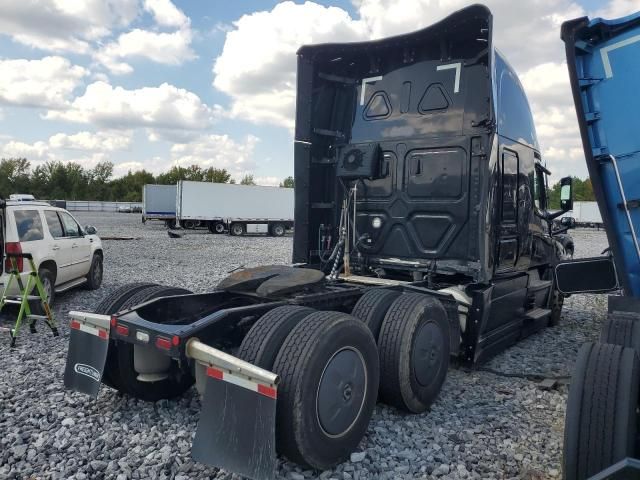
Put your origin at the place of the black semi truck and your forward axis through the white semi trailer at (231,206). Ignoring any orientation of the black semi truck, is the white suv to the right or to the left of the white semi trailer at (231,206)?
left

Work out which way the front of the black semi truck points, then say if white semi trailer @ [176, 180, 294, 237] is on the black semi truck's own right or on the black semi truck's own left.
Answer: on the black semi truck's own left

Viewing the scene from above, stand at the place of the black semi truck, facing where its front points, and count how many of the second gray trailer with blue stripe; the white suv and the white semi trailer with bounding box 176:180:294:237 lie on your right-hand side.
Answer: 0

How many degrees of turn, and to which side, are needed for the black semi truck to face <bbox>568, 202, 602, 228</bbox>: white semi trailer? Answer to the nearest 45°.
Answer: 0° — it already faces it

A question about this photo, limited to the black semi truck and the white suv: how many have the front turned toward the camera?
0

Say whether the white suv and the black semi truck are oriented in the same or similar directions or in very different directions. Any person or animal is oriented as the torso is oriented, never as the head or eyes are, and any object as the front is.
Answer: same or similar directions

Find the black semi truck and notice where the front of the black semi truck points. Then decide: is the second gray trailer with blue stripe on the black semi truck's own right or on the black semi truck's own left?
on the black semi truck's own left

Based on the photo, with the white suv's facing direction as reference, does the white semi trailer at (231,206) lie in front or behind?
in front

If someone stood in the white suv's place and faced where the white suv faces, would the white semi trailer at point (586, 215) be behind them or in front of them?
in front

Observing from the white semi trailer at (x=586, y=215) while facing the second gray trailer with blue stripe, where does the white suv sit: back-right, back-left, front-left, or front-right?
front-left

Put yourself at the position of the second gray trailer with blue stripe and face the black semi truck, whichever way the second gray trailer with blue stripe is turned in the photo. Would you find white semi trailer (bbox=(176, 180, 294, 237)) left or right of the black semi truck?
left

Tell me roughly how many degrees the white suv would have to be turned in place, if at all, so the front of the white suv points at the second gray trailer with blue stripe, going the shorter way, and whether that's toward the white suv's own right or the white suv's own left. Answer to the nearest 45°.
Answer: approximately 45° to the white suv's own left

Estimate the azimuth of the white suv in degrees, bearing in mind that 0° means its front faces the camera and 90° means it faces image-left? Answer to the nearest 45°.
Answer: approximately 225°

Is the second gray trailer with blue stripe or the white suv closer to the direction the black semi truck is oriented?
the second gray trailer with blue stripe

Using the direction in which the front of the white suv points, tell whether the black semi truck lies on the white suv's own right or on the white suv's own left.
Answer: on the white suv's own right

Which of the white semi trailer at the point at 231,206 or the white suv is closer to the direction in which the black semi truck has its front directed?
the white semi trailer

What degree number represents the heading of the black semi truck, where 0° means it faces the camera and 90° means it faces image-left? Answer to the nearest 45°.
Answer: approximately 225°

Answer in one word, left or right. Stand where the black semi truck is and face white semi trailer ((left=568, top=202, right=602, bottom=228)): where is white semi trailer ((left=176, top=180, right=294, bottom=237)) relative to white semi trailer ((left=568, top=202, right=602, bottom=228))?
left
